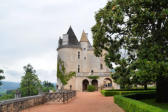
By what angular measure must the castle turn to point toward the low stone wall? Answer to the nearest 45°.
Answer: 0° — it already faces it

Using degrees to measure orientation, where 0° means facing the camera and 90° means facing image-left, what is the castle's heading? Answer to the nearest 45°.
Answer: approximately 0°

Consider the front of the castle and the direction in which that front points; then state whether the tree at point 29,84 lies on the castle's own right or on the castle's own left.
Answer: on the castle's own right

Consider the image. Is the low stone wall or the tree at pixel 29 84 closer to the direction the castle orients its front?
the low stone wall

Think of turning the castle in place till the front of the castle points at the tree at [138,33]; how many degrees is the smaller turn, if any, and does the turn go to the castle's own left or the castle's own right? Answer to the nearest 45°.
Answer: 0° — it already faces it

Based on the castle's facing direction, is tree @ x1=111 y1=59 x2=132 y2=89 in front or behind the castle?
in front

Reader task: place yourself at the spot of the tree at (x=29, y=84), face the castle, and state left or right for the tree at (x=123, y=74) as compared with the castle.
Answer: right
